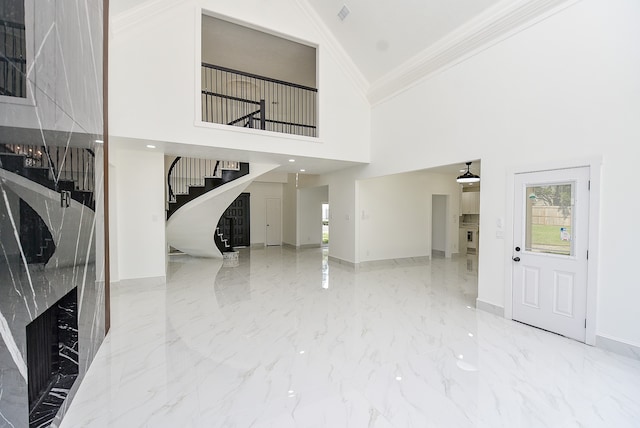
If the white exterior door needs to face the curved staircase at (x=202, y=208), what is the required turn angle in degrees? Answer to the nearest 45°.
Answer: approximately 45° to its right

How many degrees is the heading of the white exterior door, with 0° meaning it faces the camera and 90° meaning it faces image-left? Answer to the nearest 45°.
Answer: approximately 45°
